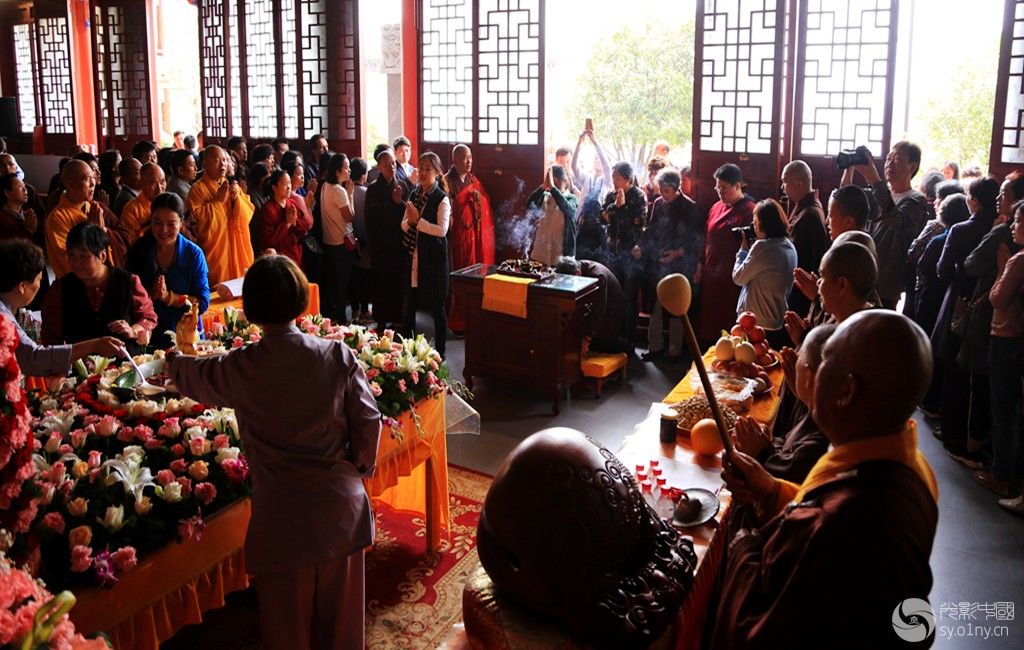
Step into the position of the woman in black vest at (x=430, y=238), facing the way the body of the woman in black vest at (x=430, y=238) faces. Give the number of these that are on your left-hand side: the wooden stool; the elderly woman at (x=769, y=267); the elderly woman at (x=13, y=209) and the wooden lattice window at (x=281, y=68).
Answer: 2

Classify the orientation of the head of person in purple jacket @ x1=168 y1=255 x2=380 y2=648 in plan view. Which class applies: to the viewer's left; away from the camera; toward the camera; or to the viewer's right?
away from the camera

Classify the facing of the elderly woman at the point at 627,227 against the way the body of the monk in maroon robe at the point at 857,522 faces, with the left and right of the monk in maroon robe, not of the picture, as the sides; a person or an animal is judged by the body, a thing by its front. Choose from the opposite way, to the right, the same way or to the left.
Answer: to the left

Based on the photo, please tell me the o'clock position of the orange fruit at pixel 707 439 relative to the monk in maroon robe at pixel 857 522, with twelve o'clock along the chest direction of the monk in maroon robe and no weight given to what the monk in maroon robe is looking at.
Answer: The orange fruit is roughly at 1 o'clock from the monk in maroon robe.

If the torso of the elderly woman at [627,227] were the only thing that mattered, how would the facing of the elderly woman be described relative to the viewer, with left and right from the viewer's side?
facing the viewer and to the left of the viewer

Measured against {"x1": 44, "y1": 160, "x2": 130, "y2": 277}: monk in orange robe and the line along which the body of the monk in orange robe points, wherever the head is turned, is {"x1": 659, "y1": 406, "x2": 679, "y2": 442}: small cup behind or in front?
in front

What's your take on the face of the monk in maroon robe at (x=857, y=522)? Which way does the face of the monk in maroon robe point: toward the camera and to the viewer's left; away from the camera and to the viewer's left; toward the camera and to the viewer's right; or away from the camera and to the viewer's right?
away from the camera and to the viewer's left

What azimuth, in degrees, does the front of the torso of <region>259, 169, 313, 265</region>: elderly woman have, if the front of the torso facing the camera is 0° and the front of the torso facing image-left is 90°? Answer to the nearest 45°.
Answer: approximately 315°

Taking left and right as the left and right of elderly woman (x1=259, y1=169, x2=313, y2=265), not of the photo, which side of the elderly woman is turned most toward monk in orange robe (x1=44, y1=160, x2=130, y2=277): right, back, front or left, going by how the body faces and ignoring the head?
right

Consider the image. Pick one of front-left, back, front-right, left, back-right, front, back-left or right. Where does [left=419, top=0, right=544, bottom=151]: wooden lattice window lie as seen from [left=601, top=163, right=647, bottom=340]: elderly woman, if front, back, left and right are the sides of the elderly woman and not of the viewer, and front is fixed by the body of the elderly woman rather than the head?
right

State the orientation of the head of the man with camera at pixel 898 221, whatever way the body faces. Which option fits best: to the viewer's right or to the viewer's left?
to the viewer's left

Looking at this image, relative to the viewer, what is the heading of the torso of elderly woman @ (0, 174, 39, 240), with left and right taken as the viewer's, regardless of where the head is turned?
facing the viewer and to the right of the viewer

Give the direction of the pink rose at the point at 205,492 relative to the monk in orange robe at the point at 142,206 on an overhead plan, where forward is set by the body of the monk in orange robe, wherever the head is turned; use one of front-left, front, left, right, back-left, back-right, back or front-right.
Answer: front-right

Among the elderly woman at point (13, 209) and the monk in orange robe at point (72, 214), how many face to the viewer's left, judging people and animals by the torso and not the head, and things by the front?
0

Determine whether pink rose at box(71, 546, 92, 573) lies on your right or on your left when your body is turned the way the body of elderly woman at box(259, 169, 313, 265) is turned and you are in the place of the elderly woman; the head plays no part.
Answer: on your right
